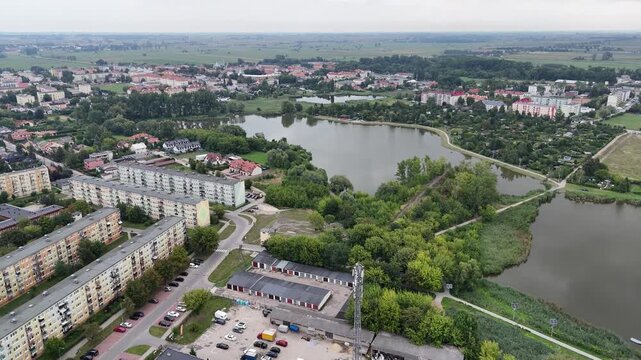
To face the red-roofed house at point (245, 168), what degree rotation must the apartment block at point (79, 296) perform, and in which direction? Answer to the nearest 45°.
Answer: approximately 90° to its left

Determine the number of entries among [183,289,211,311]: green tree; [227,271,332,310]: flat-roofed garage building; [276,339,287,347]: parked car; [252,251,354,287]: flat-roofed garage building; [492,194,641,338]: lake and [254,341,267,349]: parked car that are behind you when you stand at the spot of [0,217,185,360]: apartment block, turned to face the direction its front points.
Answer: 0

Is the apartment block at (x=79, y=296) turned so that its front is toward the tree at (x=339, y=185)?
no

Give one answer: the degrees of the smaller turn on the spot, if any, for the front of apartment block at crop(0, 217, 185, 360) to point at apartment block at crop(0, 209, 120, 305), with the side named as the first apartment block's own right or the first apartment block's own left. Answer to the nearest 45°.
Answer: approximately 135° to the first apartment block's own left

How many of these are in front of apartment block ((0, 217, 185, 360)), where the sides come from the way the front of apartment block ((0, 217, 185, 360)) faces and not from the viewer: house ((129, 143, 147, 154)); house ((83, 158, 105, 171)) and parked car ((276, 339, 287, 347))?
1

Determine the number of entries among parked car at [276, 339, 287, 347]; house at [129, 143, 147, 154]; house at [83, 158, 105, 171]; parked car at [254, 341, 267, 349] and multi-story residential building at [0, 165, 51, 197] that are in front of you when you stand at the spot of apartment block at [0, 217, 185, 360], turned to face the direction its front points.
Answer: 2

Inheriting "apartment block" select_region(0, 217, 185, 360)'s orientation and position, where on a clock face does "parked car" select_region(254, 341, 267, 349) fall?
The parked car is roughly at 12 o'clock from the apartment block.

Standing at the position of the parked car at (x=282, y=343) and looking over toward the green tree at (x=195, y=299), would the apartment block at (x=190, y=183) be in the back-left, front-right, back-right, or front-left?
front-right

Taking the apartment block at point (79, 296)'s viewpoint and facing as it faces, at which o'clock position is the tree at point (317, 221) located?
The tree is roughly at 10 o'clock from the apartment block.

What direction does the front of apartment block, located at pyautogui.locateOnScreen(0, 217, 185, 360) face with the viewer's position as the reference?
facing the viewer and to the right of the viewer

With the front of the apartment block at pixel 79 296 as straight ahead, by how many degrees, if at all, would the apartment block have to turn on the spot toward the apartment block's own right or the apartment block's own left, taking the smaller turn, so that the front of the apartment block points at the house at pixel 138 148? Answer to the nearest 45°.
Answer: approximately 135° to the apartment block's own left

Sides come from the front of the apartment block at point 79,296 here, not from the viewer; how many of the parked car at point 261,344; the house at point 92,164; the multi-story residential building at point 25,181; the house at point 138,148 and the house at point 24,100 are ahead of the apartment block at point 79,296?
1

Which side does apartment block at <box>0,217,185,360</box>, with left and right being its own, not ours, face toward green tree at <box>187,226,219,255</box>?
left

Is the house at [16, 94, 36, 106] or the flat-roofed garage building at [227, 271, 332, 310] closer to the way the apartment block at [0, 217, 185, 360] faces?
the flat-roofed garage building

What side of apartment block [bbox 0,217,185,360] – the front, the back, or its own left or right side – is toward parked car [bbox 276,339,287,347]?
front

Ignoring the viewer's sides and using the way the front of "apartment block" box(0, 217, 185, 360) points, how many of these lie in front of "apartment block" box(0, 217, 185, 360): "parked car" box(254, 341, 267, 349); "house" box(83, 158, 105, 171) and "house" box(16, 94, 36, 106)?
1

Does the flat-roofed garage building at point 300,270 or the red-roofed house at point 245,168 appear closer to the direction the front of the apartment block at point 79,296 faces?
the flat-roofed garage building

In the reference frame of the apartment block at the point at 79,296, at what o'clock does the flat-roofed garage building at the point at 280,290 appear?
The flat-roofed garage building is roughly at 11 o'clock from the apartment block.
